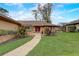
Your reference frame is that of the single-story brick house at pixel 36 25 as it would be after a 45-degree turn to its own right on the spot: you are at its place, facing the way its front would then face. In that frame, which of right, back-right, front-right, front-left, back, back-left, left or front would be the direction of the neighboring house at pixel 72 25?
back-left

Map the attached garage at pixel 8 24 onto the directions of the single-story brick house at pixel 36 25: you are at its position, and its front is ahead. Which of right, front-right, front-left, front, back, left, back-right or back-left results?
right

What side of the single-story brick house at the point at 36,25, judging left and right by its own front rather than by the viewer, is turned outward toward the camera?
front
